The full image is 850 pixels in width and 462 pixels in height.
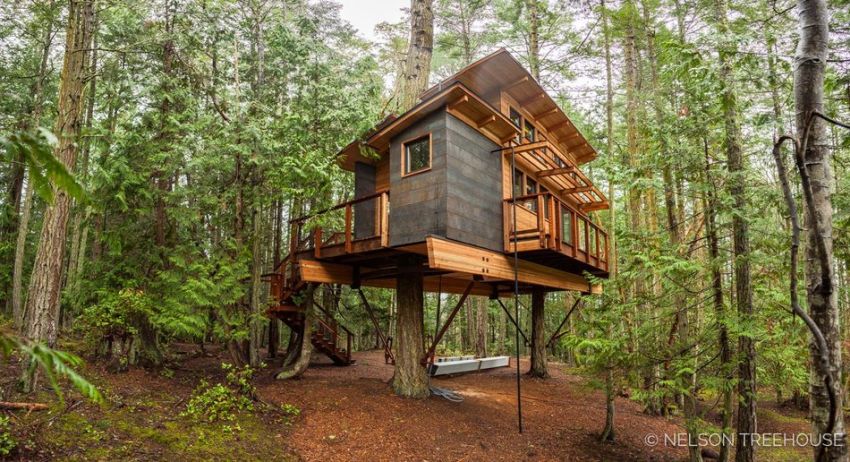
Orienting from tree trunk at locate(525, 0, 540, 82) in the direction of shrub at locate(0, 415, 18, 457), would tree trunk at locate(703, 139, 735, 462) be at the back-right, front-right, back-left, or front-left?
front-left

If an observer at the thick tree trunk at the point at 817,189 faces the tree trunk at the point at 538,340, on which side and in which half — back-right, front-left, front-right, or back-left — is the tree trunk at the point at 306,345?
front-left

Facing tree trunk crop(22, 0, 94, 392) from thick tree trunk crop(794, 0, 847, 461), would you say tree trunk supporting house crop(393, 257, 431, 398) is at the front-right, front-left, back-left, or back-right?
front-right

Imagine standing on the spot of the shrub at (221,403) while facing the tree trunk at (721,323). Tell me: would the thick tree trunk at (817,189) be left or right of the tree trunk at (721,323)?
right

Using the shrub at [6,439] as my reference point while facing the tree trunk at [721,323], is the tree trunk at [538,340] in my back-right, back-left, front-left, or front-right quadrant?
front-left

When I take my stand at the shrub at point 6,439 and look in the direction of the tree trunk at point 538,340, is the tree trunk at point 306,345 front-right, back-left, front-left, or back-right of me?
front-left

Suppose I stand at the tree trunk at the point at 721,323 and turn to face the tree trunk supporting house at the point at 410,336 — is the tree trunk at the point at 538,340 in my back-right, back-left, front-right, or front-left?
front-right
